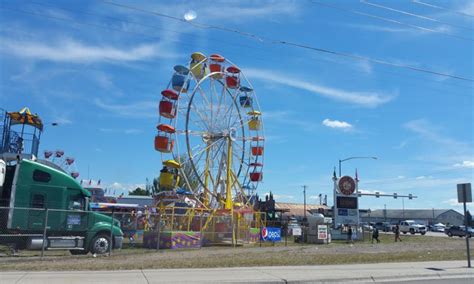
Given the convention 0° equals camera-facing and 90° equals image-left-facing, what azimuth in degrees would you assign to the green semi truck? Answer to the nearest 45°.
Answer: approximately 270°

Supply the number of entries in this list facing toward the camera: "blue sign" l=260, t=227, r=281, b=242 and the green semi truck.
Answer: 1

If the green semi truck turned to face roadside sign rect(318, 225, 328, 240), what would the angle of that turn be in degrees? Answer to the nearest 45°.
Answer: approximately 45° to its left

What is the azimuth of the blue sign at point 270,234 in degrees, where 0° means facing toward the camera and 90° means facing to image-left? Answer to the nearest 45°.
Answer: approximately 0°

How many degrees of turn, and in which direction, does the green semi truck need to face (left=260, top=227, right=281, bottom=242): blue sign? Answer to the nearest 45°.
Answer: approximately 45° to its left

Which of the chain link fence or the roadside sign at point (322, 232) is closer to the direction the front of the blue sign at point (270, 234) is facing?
the chain link fence

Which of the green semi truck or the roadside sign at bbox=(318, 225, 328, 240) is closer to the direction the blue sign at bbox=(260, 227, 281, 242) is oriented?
the green semi truck
